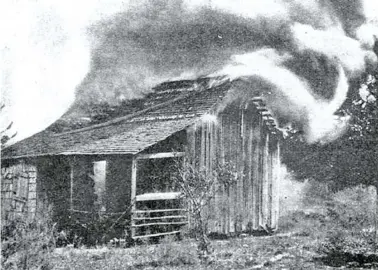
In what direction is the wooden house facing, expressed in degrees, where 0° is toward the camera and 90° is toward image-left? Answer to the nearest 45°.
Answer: approximately 45°

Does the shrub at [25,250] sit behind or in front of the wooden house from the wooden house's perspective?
in front
